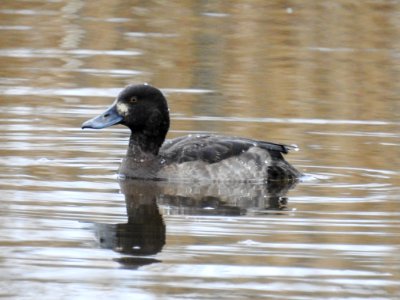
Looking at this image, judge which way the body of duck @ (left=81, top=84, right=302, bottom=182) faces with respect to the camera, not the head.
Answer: to the viewer's left
